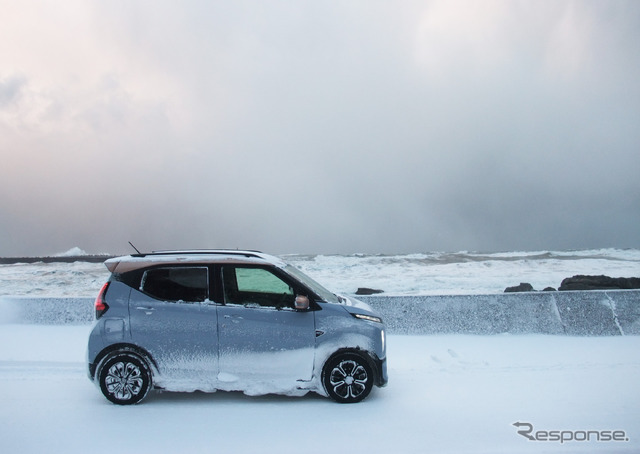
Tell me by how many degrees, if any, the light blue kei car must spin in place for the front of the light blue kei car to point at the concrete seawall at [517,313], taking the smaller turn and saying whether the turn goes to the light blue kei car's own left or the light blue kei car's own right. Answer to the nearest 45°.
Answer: approximately 45° to the light blue kei car's own left

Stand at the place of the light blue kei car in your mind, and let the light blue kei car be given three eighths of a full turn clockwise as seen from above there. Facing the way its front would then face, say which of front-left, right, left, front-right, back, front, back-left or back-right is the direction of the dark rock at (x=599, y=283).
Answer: back

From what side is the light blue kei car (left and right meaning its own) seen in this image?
right
